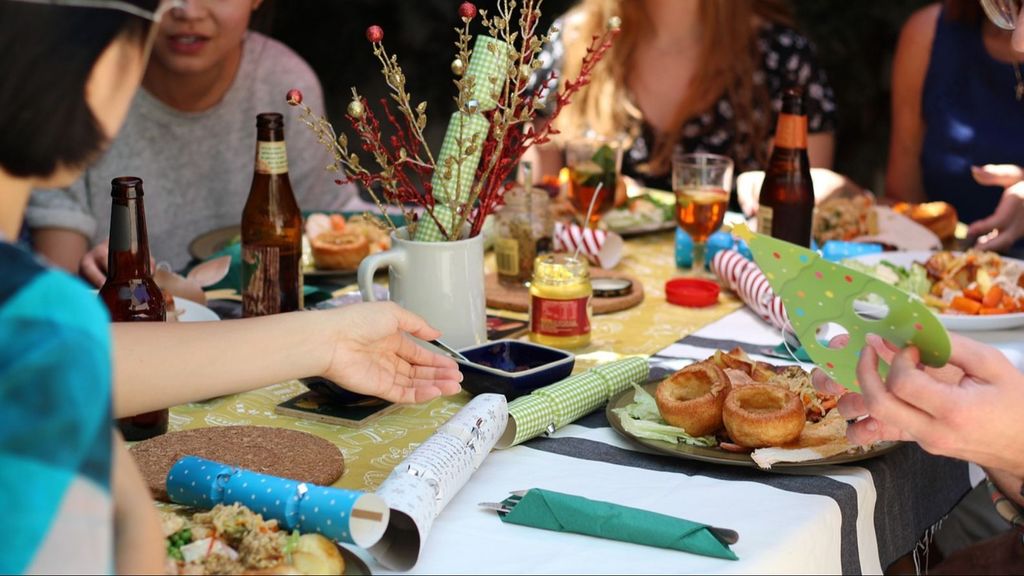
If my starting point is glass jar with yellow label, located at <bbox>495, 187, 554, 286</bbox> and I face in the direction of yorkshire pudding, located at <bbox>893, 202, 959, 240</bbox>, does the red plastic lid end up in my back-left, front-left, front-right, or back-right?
front-right

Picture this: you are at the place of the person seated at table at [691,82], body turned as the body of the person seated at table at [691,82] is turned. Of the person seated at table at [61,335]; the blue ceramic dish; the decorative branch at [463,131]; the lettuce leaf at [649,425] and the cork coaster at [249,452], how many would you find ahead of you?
5

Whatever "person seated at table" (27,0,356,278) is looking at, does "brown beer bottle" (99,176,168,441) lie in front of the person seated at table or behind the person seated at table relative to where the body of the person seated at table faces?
in front

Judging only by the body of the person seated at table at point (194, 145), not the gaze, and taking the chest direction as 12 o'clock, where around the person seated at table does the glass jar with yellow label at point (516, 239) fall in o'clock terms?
The glass jar with yellow label is roughly at 11 o'clock from the person seated at table.

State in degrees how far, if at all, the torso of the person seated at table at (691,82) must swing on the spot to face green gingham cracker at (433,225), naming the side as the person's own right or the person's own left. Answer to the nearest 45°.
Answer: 0° — they already face it

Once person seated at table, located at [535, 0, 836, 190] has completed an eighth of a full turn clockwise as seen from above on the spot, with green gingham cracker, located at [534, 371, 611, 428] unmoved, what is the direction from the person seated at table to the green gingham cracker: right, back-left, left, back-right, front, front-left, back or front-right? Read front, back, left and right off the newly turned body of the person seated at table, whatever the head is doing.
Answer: front-left

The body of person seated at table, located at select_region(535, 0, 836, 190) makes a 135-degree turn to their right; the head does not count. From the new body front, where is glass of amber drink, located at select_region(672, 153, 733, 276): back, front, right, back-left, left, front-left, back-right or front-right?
back-left

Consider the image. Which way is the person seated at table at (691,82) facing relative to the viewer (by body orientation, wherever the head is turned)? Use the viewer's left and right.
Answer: facing the viewer

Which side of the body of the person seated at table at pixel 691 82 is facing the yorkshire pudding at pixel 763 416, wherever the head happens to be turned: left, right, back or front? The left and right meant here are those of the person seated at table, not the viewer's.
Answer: front

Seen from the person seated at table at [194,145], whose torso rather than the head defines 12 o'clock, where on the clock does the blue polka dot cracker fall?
The blue polka dot cracker is roughly at 12 o'clock from the person seated at table.

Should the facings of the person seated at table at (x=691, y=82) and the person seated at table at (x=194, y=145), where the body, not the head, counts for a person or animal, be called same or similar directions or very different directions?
same or similar directions

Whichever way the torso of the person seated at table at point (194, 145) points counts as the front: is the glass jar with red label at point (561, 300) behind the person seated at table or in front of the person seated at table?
in front

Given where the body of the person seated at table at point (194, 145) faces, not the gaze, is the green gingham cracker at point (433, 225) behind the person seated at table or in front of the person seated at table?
in front

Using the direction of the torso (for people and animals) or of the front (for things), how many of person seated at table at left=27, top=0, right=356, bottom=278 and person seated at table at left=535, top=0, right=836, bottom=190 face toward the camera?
2

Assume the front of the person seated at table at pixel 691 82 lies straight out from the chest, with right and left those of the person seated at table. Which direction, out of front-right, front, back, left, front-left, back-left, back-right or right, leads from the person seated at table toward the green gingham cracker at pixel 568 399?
front

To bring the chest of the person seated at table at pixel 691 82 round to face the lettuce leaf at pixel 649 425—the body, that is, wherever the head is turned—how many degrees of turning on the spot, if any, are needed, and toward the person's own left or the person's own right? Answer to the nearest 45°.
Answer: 0° — they already face it

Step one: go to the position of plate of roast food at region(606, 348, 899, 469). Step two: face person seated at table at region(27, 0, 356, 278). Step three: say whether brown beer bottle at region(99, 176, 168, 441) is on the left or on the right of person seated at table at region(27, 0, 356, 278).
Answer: left

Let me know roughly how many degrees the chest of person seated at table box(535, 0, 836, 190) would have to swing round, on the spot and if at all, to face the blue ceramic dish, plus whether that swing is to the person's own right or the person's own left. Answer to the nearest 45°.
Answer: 0° — they already face it

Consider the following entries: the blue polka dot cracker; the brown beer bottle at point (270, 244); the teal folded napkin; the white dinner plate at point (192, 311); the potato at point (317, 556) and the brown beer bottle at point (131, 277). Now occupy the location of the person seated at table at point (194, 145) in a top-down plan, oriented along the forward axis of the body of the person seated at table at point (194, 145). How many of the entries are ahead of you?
6
